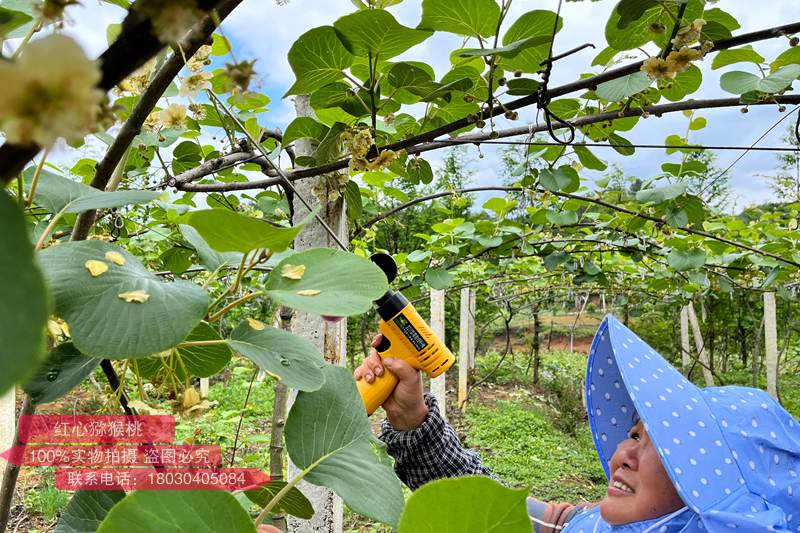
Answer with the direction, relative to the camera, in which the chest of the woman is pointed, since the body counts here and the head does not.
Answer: to the viewer's left

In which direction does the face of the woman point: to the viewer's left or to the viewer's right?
to the viewer's left
